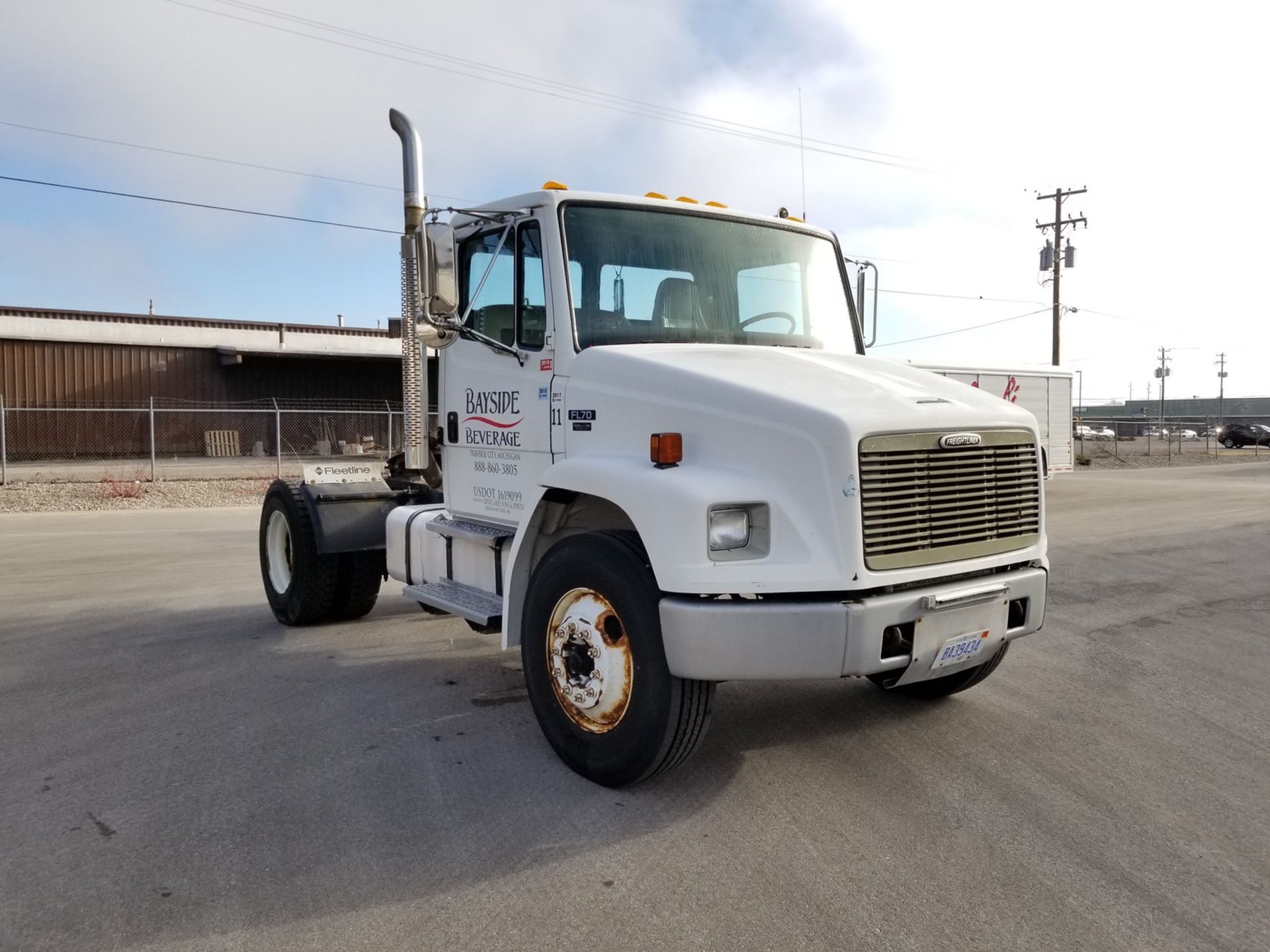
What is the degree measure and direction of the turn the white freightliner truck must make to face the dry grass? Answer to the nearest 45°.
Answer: approximately 180°

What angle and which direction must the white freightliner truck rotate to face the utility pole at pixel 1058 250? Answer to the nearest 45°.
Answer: approximately 90° to its left

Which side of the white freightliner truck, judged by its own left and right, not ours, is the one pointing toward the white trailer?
left

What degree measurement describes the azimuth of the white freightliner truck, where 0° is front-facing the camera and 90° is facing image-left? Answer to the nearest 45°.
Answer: approximately 315°

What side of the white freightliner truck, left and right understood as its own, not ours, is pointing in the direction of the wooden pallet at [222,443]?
back
